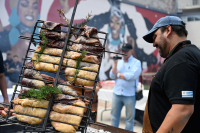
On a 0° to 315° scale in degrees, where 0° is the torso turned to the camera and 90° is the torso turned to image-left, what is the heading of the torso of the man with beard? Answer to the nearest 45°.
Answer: approximately 90°

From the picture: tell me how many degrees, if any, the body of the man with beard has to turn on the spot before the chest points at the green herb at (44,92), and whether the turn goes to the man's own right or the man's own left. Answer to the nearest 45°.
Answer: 0° — they already face it

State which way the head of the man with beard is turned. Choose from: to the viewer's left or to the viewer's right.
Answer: to the viewer's left

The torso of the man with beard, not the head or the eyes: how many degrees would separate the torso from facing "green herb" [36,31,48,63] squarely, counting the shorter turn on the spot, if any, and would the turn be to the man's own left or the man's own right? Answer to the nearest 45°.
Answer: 0° — they already face it
